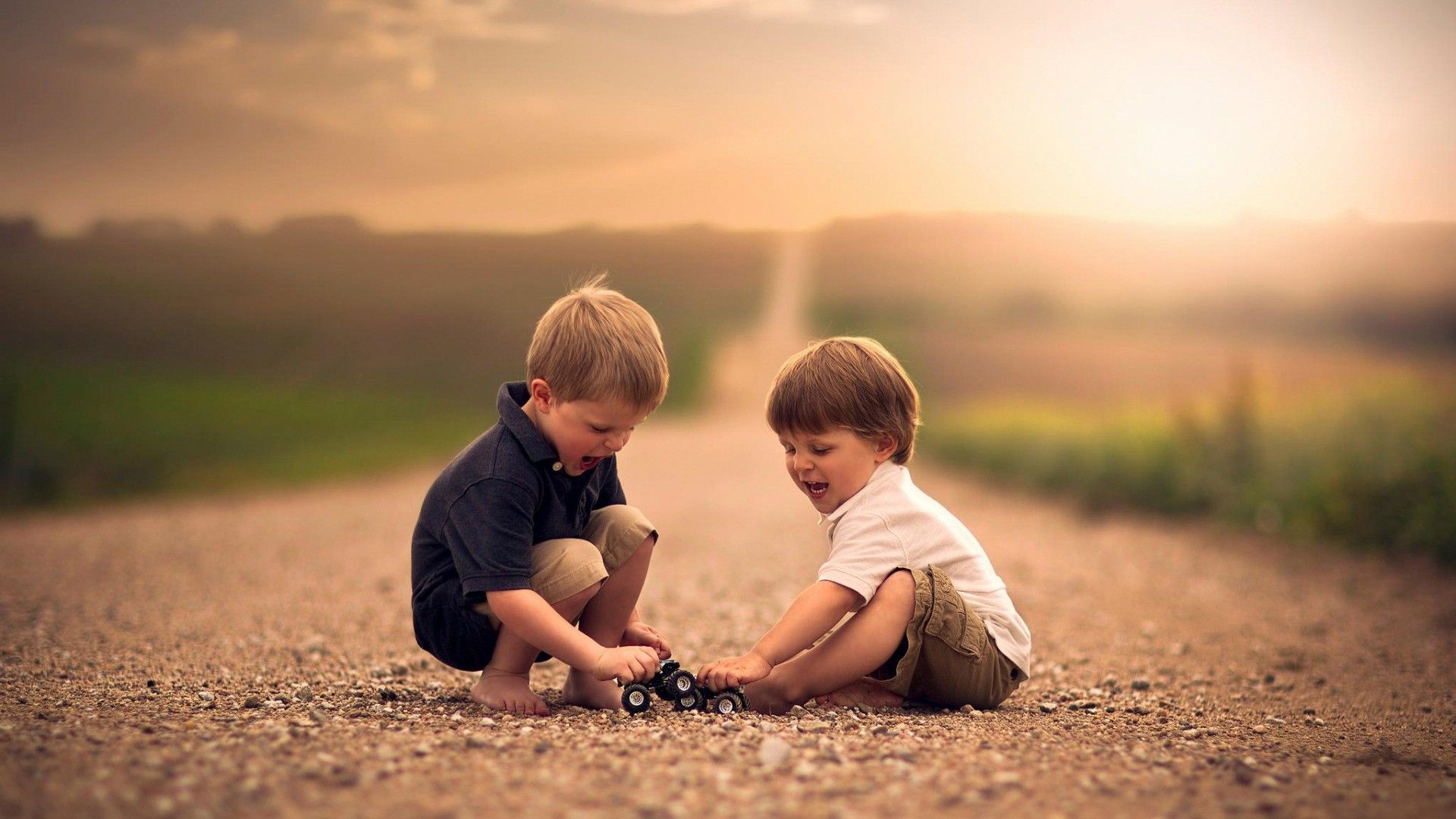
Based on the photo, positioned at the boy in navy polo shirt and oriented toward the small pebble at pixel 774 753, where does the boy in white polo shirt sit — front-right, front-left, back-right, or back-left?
front-left

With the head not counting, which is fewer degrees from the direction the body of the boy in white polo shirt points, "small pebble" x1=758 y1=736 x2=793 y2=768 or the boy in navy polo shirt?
the boy in navy polo shirt

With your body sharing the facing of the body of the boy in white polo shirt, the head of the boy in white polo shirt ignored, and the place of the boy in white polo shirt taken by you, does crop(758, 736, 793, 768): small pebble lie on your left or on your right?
on your left

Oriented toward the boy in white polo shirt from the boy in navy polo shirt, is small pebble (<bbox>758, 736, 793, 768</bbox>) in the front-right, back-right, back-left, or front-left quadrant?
front-right

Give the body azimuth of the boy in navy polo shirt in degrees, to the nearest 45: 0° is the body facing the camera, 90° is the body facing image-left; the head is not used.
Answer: approximately 315°

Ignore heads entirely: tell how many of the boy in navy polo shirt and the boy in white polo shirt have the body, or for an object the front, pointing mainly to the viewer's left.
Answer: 1

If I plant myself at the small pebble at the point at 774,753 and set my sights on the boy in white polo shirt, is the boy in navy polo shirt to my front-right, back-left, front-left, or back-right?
front-left

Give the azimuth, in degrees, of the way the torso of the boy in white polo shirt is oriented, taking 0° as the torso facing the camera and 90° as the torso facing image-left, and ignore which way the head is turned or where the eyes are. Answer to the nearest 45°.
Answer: approximately 90°

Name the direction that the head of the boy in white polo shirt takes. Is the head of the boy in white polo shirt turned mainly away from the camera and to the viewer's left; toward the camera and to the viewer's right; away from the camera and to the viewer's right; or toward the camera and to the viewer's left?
toward the camera and to the viewer's left

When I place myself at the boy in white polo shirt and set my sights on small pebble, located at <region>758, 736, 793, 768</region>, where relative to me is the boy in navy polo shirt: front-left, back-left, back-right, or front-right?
front-right
